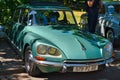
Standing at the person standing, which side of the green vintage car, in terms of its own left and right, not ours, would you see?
left

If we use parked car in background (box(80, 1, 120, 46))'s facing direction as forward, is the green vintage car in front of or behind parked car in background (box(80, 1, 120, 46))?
in front

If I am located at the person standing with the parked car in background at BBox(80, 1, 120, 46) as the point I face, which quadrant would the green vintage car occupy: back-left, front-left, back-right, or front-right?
back-right

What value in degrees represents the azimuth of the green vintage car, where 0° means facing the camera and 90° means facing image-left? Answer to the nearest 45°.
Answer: approximately 315°

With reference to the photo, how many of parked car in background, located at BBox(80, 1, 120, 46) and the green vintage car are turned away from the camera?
0

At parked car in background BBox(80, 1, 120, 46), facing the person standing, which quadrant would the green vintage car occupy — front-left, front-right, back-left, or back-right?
front-left
